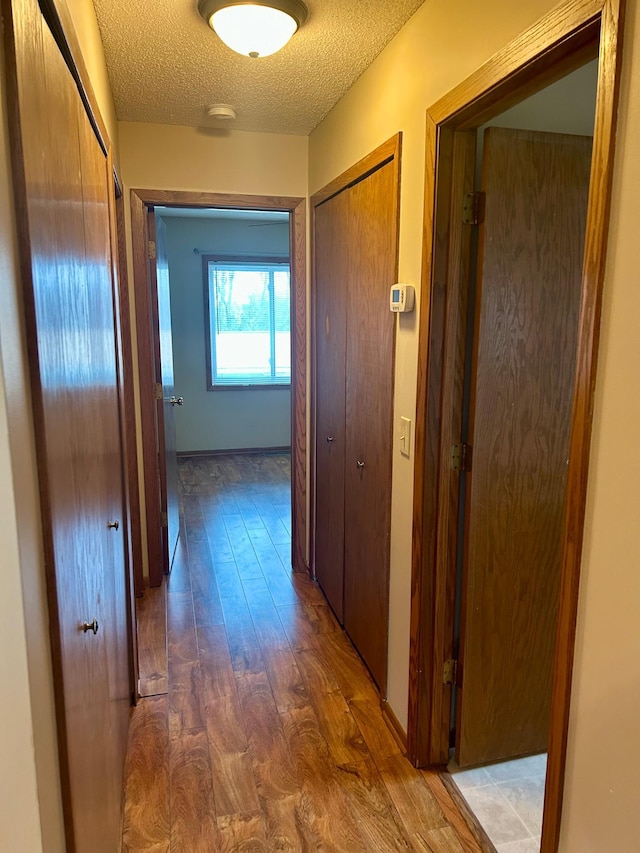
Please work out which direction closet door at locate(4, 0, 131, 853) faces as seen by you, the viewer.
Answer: facing to the right of the viewer

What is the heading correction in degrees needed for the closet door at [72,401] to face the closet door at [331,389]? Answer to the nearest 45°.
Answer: approximately 45° to its left

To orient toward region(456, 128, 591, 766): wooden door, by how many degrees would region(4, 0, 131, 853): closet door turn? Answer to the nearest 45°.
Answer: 0° — it already faces it

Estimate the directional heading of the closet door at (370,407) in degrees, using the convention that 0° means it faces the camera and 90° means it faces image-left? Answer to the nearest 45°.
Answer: approximately 90°
